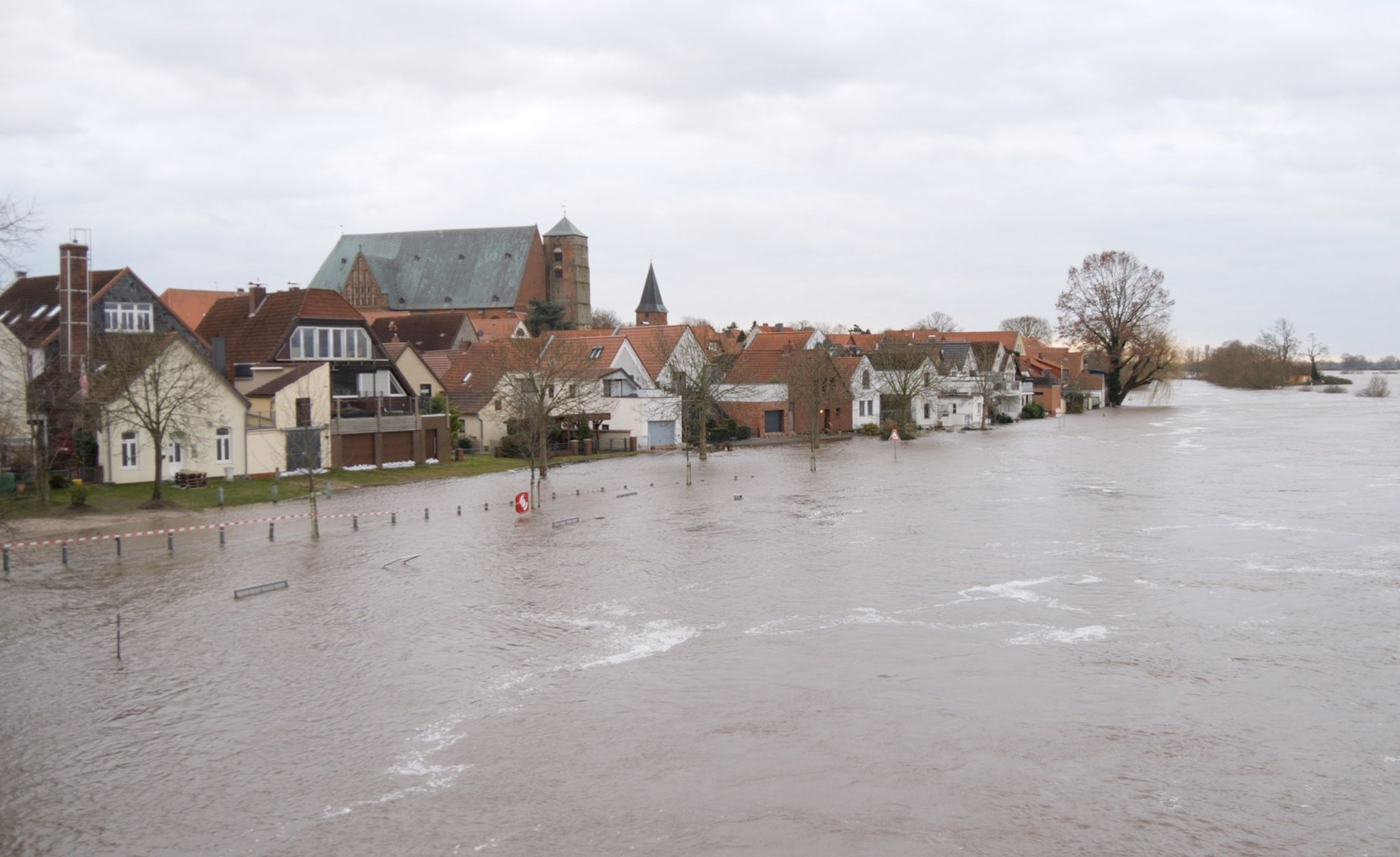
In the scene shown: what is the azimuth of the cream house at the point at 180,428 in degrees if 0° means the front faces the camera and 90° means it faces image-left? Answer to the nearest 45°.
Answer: approximately 0°
